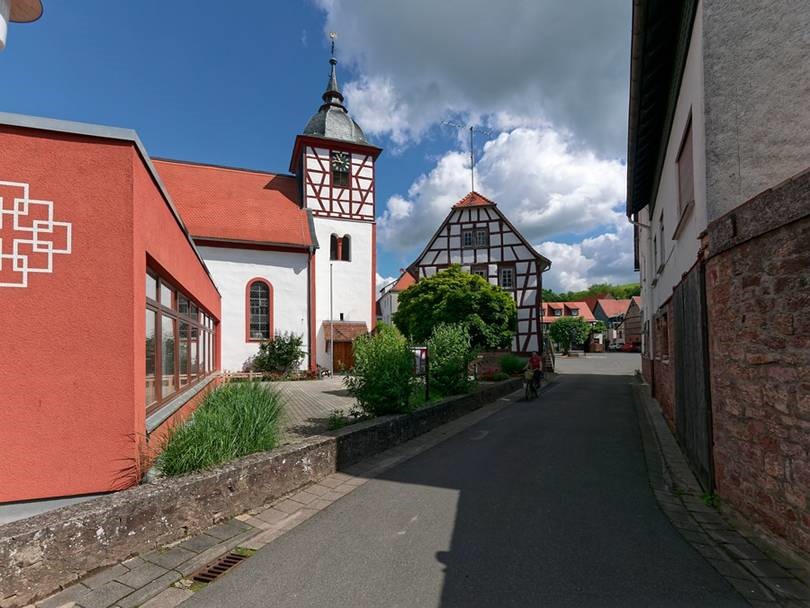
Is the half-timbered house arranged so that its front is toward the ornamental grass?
yes

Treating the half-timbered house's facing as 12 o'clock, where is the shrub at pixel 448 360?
The shrub is roughly at 12 o'clock from the half-timbered house.

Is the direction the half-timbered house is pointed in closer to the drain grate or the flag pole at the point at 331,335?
the drain grate

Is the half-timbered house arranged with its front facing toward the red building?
yes

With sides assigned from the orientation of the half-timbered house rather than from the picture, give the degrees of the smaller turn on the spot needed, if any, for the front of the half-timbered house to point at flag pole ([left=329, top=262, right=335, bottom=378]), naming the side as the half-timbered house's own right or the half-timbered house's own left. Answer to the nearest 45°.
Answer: approximately 45° to the half-timbered house's own right

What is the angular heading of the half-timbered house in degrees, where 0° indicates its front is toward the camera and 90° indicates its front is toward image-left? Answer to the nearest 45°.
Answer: approximately 0°

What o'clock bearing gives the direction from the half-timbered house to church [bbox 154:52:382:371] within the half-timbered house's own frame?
The church is roughly at 2 o'clock from the half-timbered house.

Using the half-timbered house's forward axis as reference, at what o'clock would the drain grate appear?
The drain grate is roughly at 12 o'clock from the half-timbered house.

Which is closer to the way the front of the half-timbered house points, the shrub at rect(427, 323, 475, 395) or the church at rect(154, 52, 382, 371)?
the shrub
